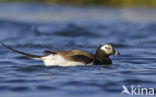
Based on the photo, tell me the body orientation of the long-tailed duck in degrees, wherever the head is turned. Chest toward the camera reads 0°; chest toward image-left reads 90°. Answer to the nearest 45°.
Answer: approximately 270°
